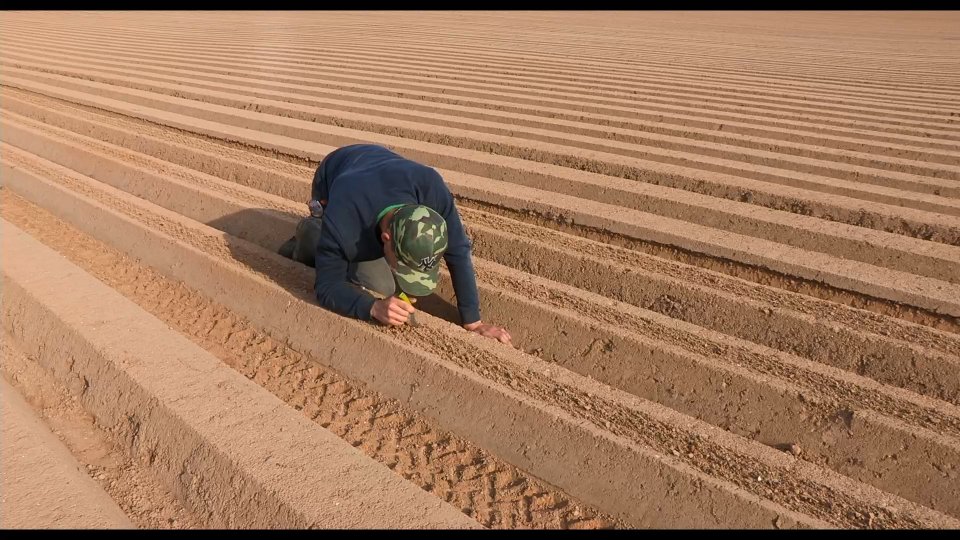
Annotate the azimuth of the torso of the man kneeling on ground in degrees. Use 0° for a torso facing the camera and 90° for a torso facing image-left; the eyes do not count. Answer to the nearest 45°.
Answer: approximately 315°
